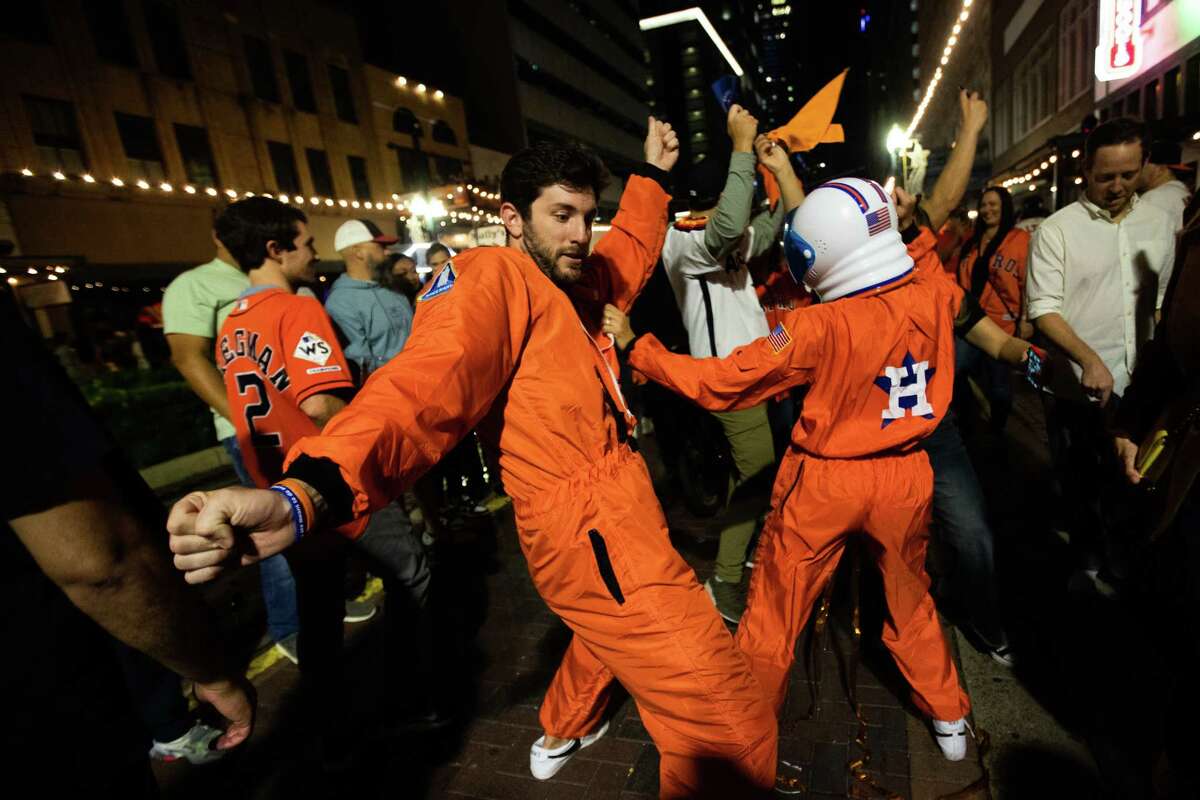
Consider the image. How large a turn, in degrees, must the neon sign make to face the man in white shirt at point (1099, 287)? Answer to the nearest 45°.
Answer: approximately 45° to its left

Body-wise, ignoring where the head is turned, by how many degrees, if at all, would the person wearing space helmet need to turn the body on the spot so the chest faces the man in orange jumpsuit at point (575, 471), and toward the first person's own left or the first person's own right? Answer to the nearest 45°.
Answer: approximately 90° to the first person's own left

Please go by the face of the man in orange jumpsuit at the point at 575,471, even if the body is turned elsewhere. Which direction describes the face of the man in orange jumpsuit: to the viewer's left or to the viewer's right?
to the viewer's right

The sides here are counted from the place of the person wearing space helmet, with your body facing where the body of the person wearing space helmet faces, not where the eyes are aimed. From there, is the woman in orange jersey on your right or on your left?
on your right

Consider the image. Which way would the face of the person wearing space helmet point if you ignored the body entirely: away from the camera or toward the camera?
away from the camera

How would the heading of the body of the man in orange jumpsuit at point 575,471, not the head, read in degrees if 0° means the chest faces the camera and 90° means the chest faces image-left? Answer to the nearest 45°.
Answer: approximately 315°

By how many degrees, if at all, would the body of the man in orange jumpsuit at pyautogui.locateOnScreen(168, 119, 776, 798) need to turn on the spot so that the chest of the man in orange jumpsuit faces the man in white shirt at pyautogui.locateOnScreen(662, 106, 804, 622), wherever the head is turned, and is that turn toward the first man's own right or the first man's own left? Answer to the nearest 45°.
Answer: approximately 90° to the first man's own left

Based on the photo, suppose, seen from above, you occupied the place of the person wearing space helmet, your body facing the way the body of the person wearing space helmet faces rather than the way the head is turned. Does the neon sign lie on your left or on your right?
on your right

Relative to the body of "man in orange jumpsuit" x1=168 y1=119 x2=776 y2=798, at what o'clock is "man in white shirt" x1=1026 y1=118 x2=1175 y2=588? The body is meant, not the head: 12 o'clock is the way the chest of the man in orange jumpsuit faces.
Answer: The man in white shirt is roughly at 10 o'clock from the man in orange jumpsuit.

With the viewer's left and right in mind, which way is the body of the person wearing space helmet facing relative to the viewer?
facing away from the viewer and to the left of the viewer
